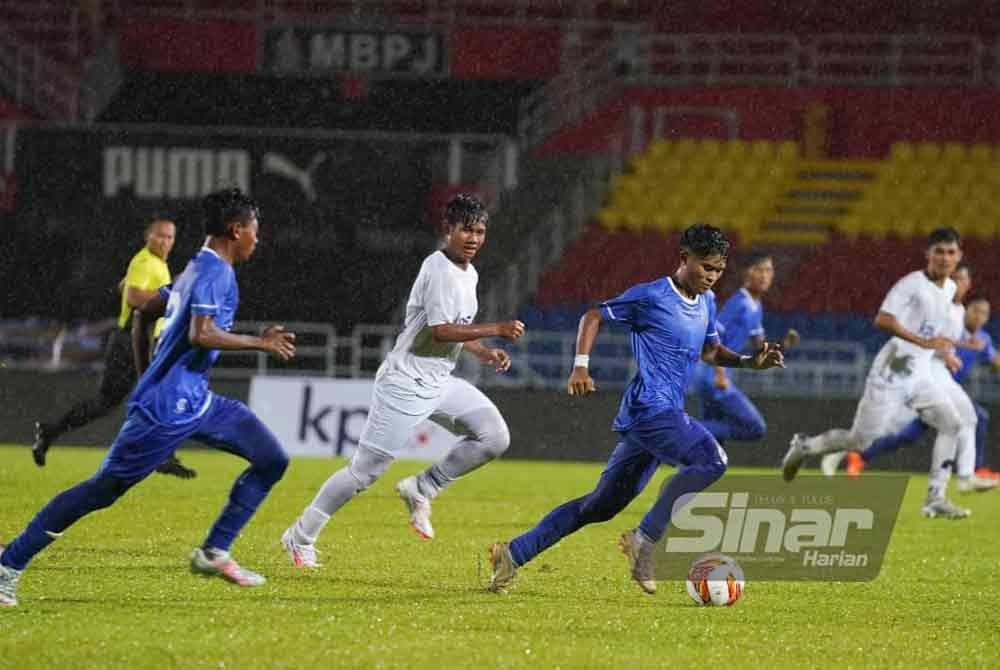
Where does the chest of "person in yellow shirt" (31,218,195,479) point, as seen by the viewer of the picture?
to the viewer's right

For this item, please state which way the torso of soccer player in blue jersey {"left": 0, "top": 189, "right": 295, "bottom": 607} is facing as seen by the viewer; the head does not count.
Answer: to the viewer's right

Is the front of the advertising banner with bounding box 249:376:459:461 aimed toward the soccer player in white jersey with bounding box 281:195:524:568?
yes

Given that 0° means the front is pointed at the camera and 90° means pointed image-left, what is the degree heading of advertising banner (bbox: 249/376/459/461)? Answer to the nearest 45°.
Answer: approximately 0°

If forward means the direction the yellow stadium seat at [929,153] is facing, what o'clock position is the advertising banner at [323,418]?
The advertising banner is roughly at 1 o'clock from the yellow stadium seat.

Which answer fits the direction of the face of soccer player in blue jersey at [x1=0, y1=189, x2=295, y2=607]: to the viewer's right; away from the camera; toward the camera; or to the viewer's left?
to the viewer's right

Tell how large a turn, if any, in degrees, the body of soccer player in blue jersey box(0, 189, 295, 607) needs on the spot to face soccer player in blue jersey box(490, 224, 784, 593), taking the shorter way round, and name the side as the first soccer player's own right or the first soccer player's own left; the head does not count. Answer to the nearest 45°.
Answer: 0° — they already face them
